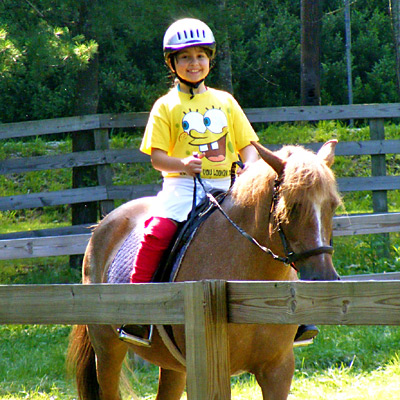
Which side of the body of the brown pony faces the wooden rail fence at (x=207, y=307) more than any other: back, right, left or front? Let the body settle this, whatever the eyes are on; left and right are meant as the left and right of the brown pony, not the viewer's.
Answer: right

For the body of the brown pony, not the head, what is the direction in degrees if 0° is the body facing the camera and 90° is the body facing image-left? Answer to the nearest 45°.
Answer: approximately 315°

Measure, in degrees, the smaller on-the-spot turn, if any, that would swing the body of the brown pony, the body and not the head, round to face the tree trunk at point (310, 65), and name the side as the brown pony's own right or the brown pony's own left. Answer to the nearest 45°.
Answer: approximately 135° to the brown pony's own left

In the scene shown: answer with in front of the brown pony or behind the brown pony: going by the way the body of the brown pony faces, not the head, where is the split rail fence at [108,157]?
behind
